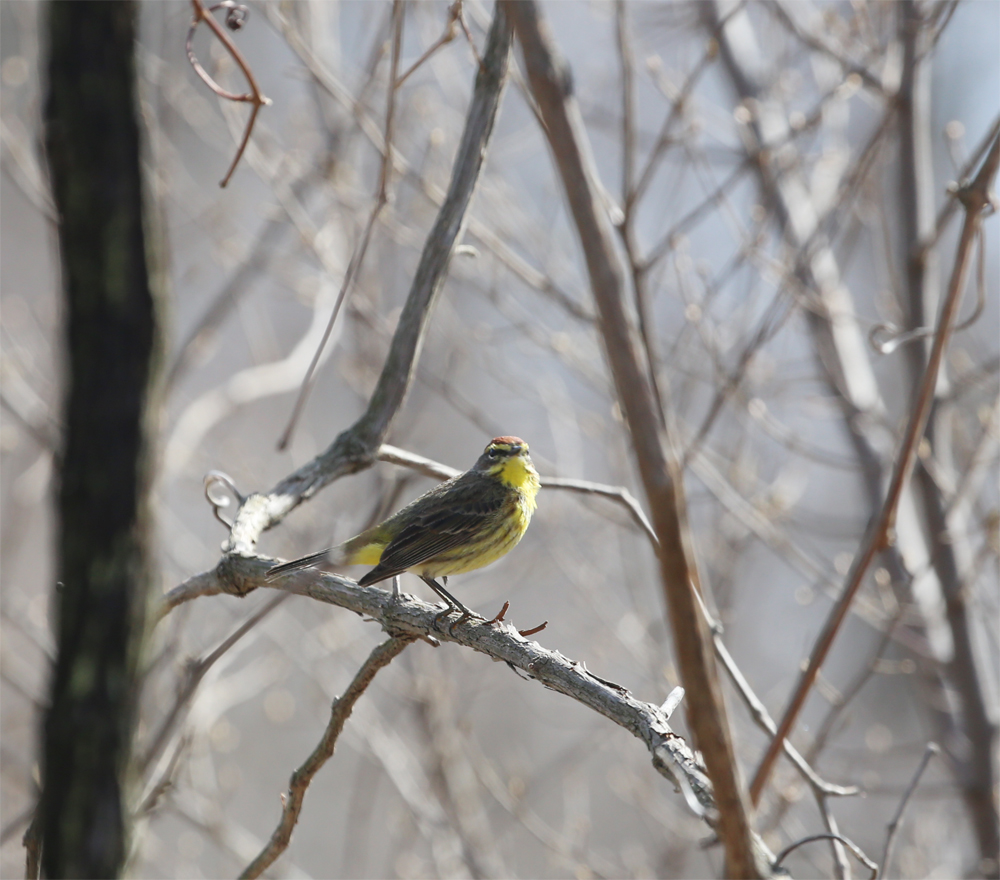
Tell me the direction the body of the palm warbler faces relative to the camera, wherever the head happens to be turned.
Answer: to the viewer's right

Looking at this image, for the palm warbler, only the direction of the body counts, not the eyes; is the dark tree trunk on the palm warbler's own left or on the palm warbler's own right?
on the palm warbler's own right

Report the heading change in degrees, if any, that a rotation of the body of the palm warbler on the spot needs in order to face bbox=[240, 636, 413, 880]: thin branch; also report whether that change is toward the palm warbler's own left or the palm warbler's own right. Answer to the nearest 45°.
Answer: approximately 90° to the palm warbler's own right
